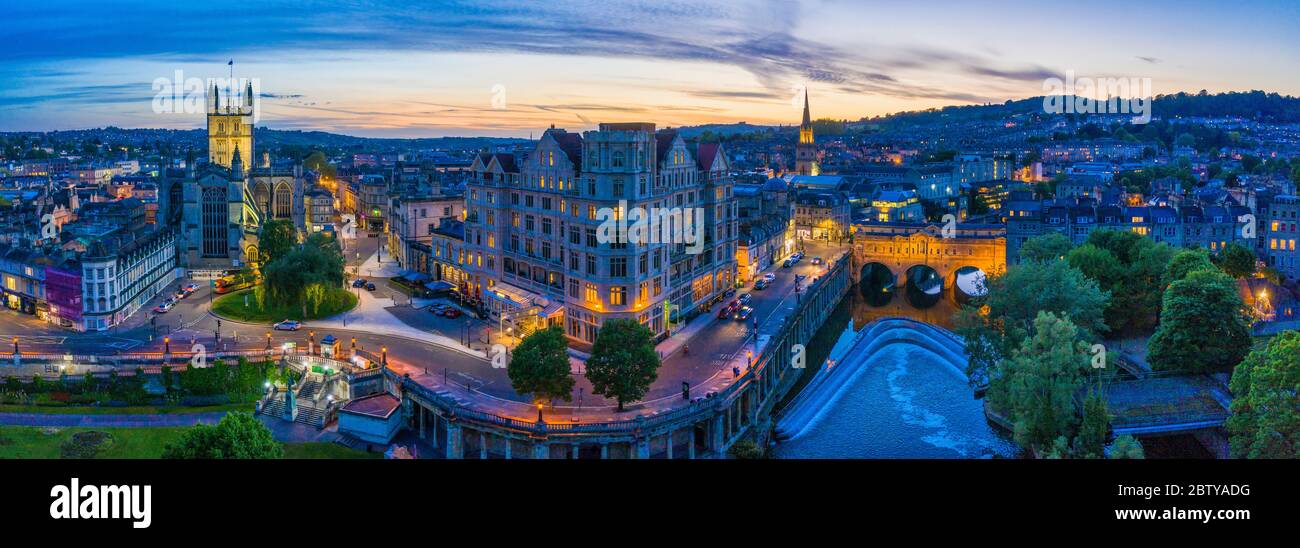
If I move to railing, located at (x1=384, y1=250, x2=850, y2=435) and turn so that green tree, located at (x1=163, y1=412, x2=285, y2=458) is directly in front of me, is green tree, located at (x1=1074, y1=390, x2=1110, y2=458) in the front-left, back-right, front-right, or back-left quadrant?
back-left

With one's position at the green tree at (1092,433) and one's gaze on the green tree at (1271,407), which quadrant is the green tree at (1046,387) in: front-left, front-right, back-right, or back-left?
back-left
